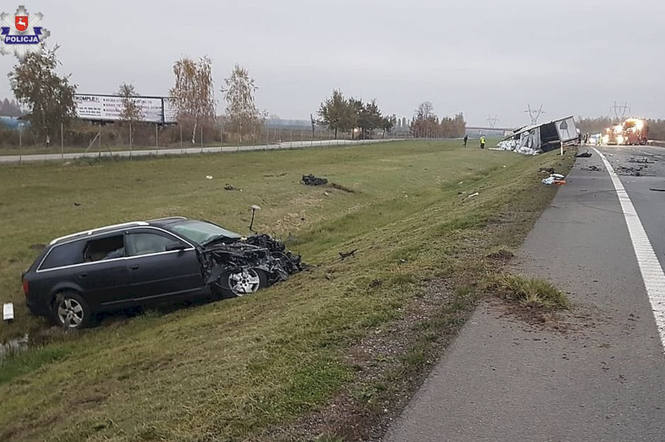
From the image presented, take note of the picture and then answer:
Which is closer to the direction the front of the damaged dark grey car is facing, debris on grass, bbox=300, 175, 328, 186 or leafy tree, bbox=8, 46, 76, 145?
the debris on grass

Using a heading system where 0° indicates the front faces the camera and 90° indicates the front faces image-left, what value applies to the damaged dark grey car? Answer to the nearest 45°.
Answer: approximately 270°

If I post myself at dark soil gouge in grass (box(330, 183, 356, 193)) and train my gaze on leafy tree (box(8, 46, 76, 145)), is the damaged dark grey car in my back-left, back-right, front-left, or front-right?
back-left

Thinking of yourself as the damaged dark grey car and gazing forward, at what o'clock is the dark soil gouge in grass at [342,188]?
The dark soil gouge in grass is roughly at 10 o'clock from the damaged dark grey car.

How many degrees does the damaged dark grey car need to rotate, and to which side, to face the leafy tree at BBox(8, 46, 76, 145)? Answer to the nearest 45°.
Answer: approximately 90° to its left

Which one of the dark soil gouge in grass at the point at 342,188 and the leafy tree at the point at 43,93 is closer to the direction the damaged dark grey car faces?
the dark soil gouge in grass

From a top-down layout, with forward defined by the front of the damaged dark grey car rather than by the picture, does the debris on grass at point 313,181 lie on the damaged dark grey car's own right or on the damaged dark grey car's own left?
on the damaged dark grey car's own left
